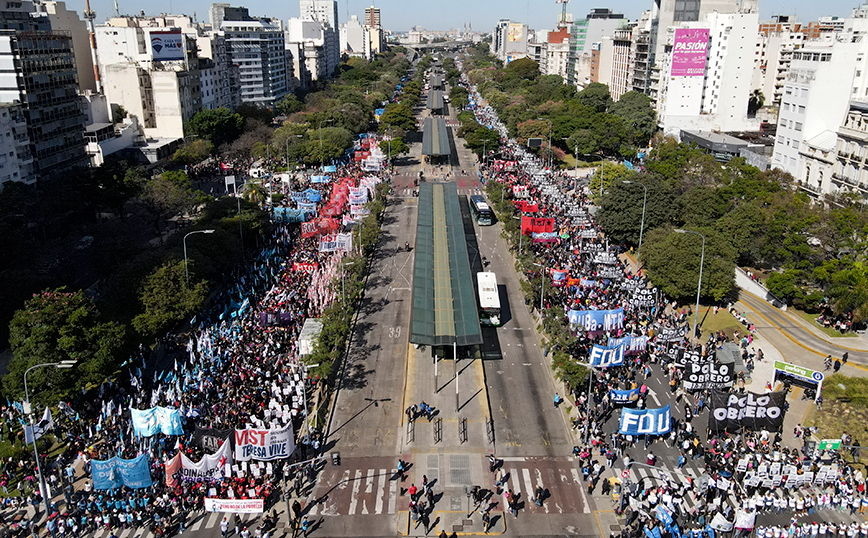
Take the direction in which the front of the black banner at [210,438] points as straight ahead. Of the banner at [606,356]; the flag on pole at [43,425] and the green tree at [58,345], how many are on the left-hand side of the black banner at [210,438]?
1

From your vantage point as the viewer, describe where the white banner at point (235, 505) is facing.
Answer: facing the viewer

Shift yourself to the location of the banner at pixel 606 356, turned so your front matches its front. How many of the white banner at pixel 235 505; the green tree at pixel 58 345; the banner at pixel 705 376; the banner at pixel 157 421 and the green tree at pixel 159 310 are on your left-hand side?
1

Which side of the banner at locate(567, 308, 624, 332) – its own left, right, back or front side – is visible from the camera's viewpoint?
front

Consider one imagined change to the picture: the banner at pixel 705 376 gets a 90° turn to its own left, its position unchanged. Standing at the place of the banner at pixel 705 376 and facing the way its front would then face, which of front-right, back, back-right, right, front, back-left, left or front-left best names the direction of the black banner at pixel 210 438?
back-right

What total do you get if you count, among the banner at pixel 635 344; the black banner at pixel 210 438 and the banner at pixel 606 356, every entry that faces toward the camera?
3

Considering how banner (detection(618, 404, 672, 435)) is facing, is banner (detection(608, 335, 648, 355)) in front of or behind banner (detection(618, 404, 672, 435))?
behind

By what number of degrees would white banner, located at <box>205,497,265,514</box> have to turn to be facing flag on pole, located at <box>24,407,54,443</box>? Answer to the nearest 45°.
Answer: approximately 135° to its right

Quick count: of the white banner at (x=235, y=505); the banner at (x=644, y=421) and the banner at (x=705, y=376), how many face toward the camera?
3

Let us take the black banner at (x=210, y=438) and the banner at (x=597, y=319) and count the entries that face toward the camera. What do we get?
2
